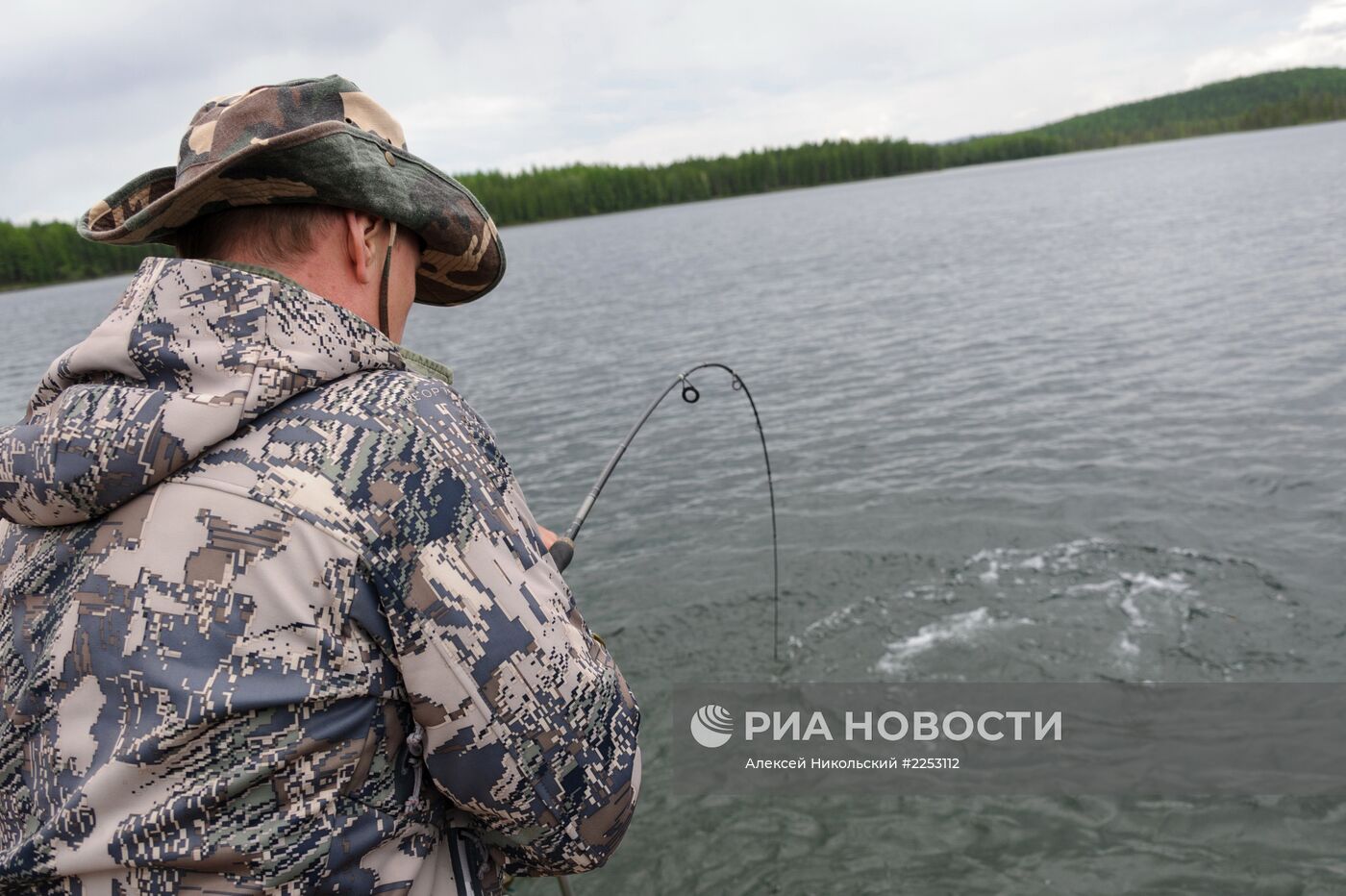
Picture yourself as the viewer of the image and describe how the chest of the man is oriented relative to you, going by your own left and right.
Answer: facing away from the viewer and to the right of the viewer

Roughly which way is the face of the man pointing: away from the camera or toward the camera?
away from the camera
